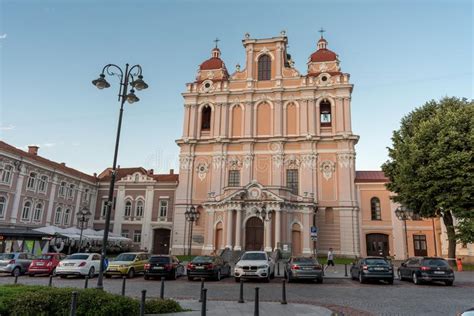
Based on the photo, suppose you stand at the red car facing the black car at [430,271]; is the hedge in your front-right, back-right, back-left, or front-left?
front-right

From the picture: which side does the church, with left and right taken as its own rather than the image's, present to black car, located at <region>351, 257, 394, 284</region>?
front

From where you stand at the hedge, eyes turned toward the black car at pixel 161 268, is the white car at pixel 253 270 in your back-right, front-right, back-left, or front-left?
front-right

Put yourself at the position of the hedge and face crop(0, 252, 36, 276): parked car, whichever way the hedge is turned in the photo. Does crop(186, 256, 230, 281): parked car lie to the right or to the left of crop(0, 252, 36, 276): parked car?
right

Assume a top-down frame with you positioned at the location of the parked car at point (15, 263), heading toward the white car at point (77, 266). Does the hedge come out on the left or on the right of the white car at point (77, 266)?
right

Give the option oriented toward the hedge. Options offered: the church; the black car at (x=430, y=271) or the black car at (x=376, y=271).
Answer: the church

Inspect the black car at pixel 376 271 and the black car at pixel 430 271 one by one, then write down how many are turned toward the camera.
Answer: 0

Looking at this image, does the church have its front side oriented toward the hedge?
yes

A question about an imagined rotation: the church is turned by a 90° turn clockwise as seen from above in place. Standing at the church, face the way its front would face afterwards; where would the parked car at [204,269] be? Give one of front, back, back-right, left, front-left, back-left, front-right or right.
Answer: left

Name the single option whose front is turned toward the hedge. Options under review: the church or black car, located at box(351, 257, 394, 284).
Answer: the church

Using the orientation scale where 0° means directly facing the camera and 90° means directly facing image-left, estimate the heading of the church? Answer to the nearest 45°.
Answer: approximately 0°

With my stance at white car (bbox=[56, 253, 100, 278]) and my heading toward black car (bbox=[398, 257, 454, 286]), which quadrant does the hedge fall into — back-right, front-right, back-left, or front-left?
front-right

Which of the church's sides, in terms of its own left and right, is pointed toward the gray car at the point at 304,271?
front

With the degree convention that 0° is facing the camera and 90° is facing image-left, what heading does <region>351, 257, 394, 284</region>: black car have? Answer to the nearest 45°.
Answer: approximately 135°
